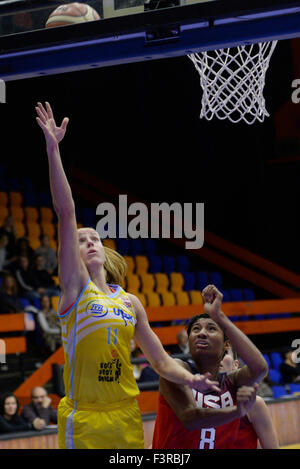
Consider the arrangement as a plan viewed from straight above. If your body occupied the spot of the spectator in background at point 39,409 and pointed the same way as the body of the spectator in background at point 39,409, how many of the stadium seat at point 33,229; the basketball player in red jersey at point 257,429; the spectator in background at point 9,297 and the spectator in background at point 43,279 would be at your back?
3

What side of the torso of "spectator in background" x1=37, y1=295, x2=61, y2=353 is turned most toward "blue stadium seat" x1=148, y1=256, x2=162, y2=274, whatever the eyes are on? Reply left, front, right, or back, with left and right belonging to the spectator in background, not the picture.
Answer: left

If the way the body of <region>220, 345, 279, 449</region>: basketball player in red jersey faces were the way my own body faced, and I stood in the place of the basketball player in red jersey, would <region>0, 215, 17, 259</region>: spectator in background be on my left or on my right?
on my right

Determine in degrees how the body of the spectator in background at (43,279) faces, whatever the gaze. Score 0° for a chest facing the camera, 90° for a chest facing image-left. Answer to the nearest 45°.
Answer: approximately 315°

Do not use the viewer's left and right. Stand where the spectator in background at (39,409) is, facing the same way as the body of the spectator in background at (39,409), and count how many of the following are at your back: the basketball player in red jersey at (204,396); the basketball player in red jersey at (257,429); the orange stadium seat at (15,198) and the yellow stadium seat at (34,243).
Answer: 2

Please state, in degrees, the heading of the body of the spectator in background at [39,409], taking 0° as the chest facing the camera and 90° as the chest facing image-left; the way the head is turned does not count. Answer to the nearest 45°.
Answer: approximately 0°

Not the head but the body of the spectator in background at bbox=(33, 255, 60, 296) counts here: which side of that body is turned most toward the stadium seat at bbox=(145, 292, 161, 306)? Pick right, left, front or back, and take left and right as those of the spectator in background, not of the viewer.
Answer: left

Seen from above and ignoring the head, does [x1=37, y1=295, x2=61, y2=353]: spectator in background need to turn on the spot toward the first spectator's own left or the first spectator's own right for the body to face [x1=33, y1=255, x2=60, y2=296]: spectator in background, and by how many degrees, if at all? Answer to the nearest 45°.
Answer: approximately 135° to the first spectator's own left
